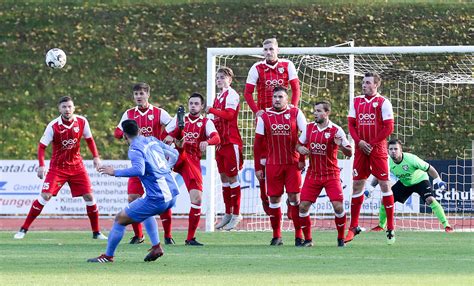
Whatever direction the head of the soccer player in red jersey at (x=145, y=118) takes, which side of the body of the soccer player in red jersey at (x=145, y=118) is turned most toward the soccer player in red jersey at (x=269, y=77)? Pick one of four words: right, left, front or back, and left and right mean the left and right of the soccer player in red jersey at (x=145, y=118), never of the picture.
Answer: left

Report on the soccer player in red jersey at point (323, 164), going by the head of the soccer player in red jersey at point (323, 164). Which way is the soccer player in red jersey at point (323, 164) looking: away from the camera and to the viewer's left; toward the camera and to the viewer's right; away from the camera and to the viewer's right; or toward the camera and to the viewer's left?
toward the camera and to the viewer's left

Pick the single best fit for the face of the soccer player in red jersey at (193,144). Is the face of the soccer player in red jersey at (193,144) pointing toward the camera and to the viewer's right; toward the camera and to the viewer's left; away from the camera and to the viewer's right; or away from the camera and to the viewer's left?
toward the camera and to the viewer's left

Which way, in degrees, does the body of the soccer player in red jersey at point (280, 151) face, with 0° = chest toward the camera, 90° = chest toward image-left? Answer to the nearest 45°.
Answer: approximately 0°

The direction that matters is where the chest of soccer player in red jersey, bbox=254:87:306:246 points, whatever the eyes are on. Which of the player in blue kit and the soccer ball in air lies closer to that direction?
the player in blue kit
